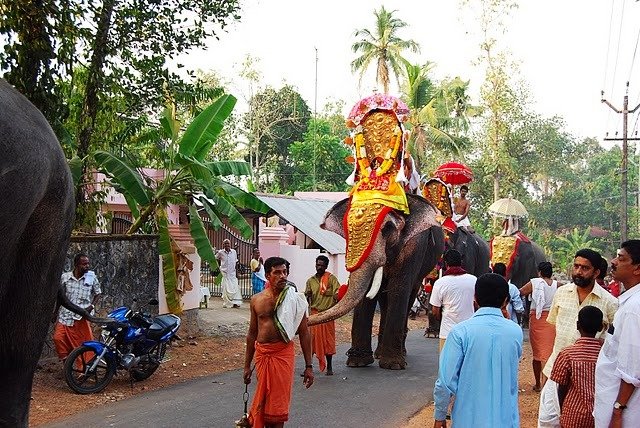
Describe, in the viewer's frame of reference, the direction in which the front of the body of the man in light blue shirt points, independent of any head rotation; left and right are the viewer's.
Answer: facing away from the viewer

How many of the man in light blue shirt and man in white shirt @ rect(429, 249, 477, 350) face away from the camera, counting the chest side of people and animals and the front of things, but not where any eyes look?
2

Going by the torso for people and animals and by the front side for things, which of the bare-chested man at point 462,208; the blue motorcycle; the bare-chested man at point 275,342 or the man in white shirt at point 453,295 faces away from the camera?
the man in white shirt

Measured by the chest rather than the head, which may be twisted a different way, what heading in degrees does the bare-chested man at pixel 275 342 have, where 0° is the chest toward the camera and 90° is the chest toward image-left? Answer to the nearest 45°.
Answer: approximately 0°

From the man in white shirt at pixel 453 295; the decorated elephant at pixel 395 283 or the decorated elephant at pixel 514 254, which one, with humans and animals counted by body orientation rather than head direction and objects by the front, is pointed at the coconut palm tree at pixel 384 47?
the man in white shirt

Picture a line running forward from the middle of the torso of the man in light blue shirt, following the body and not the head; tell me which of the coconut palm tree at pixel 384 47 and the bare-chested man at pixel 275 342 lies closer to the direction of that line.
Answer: the coconut palm tree

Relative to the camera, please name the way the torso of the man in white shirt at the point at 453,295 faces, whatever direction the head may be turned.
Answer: away from the camera

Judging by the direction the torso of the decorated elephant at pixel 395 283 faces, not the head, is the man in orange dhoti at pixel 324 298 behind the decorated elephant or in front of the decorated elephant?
in front
